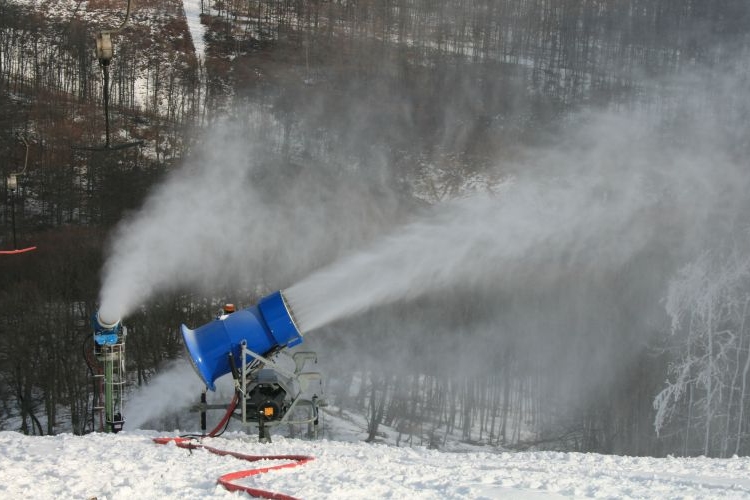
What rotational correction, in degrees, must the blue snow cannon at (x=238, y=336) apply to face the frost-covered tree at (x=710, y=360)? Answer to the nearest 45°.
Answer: approximately 45° to its left

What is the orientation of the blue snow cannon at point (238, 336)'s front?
to the viewer's right
